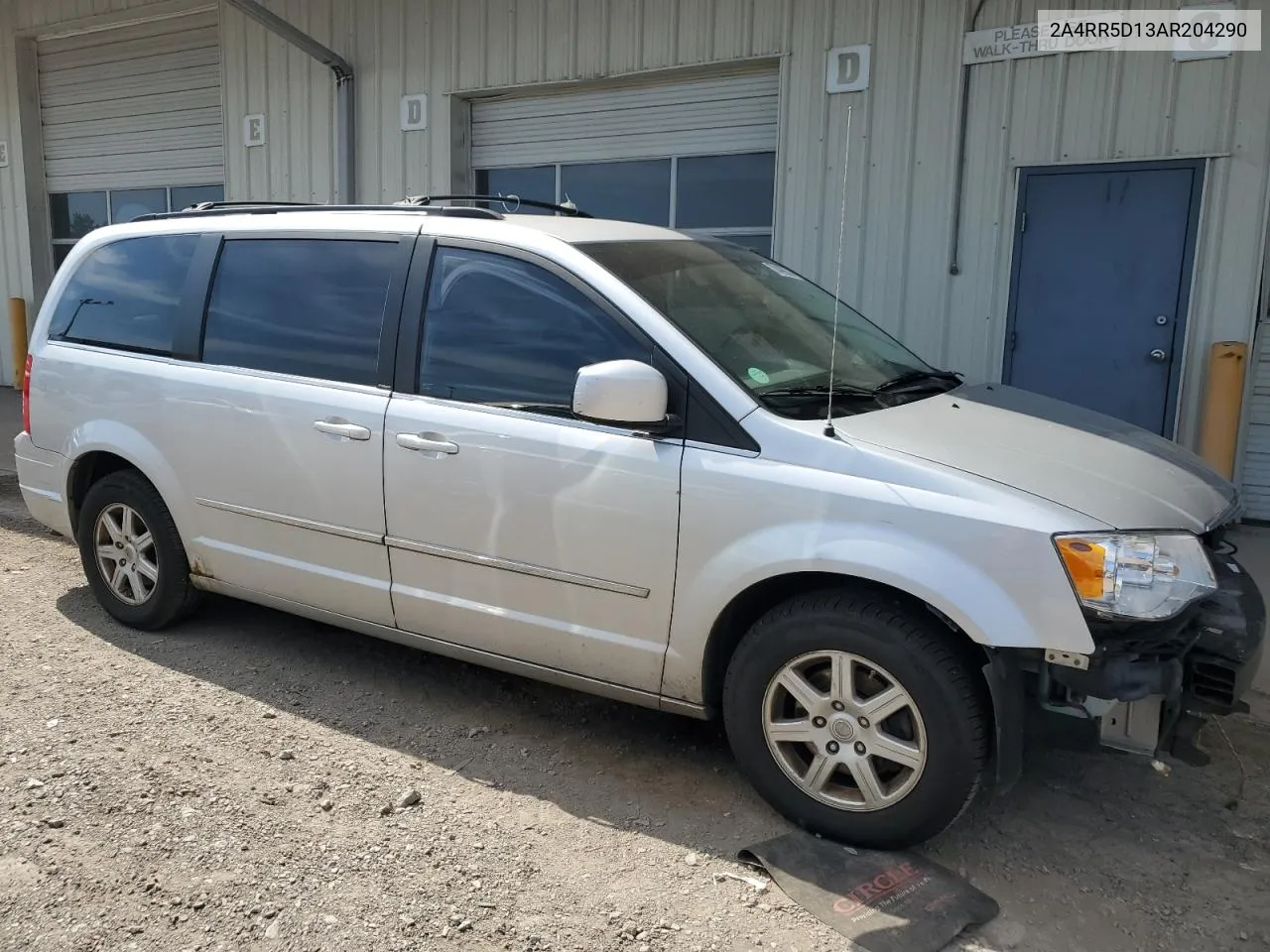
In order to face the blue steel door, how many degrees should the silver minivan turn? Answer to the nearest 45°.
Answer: approximately 90° to its left

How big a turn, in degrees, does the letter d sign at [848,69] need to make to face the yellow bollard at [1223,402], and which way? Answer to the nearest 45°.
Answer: approximately 45° to its left

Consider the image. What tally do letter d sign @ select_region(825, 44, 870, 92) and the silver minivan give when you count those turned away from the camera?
0

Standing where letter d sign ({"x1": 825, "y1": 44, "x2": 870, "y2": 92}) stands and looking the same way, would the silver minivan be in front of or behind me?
in front

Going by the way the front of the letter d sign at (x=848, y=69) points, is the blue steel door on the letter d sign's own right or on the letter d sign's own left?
on the letter d sign's own left

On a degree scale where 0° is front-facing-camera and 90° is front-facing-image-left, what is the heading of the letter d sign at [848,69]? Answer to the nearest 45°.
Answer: approximately 0°

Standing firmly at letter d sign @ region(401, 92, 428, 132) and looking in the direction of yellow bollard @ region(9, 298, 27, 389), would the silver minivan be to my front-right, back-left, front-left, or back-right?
back-left

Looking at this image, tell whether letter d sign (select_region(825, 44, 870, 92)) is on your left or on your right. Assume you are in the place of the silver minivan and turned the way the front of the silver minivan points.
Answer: on your left

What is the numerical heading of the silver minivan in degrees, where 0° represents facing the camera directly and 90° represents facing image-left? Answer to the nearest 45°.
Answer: approximately 315°

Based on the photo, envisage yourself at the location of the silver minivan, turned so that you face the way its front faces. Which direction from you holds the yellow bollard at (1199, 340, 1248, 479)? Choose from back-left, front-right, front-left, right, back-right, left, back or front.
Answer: left
